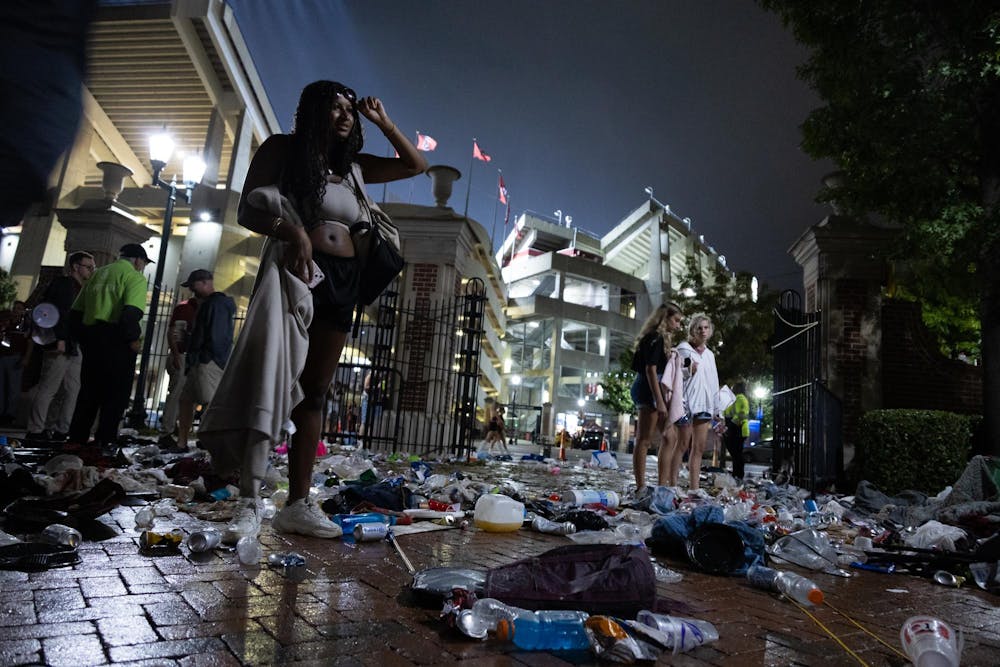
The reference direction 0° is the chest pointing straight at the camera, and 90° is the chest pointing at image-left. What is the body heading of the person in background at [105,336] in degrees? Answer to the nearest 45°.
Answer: approximately 225°

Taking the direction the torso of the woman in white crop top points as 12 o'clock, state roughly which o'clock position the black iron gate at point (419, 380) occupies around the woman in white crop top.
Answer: The black iron gate is roughly at 8 o'clock from the woman in white crop top.

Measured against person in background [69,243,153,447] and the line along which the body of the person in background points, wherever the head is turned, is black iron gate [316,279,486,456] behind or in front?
in front

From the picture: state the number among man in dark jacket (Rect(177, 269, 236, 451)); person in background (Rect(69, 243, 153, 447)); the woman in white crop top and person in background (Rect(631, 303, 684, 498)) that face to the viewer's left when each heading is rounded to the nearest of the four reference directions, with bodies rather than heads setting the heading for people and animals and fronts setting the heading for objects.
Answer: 1

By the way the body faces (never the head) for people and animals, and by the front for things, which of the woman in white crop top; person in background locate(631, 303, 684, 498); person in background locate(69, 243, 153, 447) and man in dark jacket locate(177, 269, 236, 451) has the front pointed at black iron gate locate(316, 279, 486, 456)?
person in background locate(69, 243, 153, 447)

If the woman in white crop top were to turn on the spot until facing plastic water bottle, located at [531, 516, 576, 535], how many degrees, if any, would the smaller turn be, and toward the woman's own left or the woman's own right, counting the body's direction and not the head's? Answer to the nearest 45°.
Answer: approximately 90° to the woman's own left

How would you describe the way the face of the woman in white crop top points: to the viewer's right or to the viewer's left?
to the viewer's right

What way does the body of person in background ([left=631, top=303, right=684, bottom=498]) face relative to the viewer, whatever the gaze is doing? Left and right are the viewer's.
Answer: facing to the right of the viewer

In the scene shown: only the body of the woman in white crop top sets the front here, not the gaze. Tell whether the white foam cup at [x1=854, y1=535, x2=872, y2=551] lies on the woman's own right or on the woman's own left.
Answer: on the woman's own left

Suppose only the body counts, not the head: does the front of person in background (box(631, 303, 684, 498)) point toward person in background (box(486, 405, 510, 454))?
no

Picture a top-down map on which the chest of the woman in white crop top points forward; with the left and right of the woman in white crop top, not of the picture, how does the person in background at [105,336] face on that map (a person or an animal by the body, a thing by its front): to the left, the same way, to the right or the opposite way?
to the left
